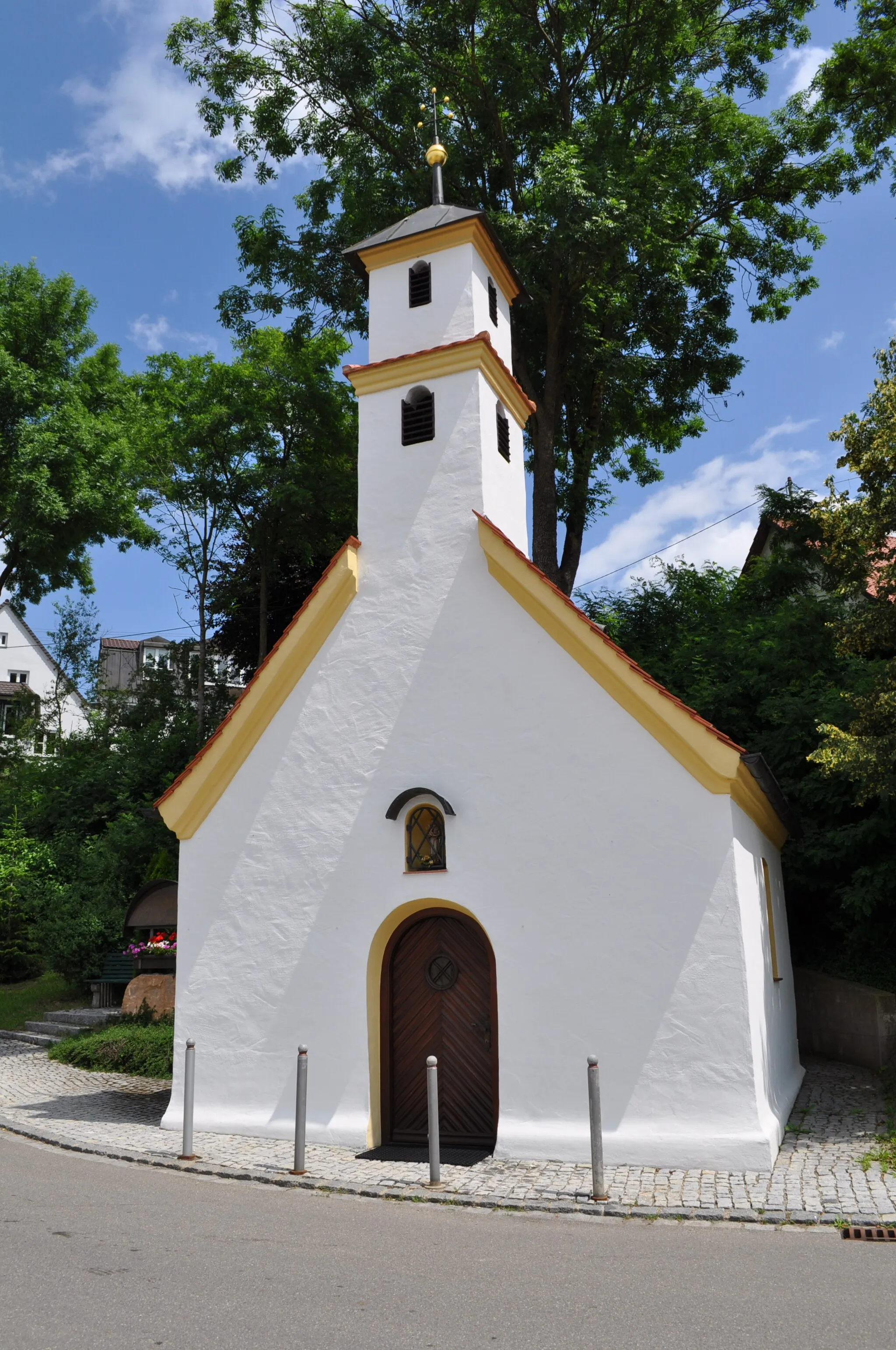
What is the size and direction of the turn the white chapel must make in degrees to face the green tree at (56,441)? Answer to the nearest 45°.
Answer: approximately 135° to its right

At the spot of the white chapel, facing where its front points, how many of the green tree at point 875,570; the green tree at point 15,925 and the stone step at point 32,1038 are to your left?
1

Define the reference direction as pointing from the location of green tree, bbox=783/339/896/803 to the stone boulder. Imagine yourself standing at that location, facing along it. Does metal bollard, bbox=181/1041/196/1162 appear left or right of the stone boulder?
left

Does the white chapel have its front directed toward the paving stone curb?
yes

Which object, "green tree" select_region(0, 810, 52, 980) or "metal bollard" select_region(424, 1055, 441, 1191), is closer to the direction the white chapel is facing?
the metal bollard

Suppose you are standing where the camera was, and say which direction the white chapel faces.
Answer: facing the viewer

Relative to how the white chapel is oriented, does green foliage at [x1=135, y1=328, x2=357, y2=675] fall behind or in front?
behind

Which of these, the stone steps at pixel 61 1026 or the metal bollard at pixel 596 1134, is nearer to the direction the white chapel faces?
the metal bollard
